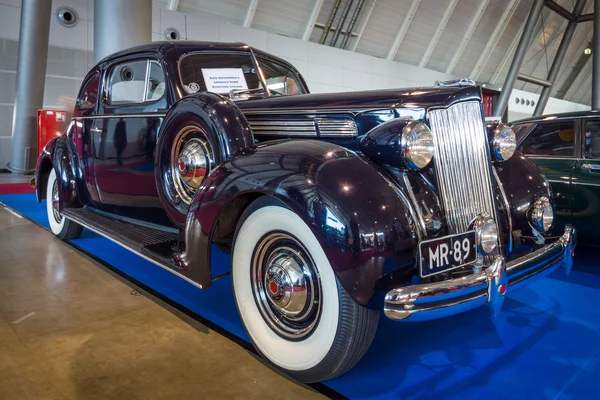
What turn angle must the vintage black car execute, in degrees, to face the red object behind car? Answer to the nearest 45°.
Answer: approximately 180°

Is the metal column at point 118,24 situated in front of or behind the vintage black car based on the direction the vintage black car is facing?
behind

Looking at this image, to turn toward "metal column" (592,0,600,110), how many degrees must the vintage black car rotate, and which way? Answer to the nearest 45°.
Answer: approximately 90° to its left

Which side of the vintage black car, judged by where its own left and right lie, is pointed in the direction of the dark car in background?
left

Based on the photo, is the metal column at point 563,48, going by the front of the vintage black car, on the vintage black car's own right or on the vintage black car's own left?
on the vintage black car's own left

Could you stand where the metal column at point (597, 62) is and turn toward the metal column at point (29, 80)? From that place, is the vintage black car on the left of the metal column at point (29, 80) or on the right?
left

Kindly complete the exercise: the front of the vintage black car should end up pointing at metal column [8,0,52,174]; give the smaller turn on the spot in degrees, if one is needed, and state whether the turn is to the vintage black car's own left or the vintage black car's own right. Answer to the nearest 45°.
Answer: approximately 180°

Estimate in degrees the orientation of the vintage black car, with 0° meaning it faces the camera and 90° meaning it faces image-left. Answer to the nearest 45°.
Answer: approximately 315°
